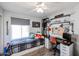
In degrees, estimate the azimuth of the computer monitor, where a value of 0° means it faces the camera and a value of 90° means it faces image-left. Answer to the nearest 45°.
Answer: approximately 45°

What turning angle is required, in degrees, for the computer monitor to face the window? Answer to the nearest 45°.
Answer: approximately 45° to its right

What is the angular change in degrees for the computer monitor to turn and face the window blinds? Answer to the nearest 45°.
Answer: approximately 45° to its right
